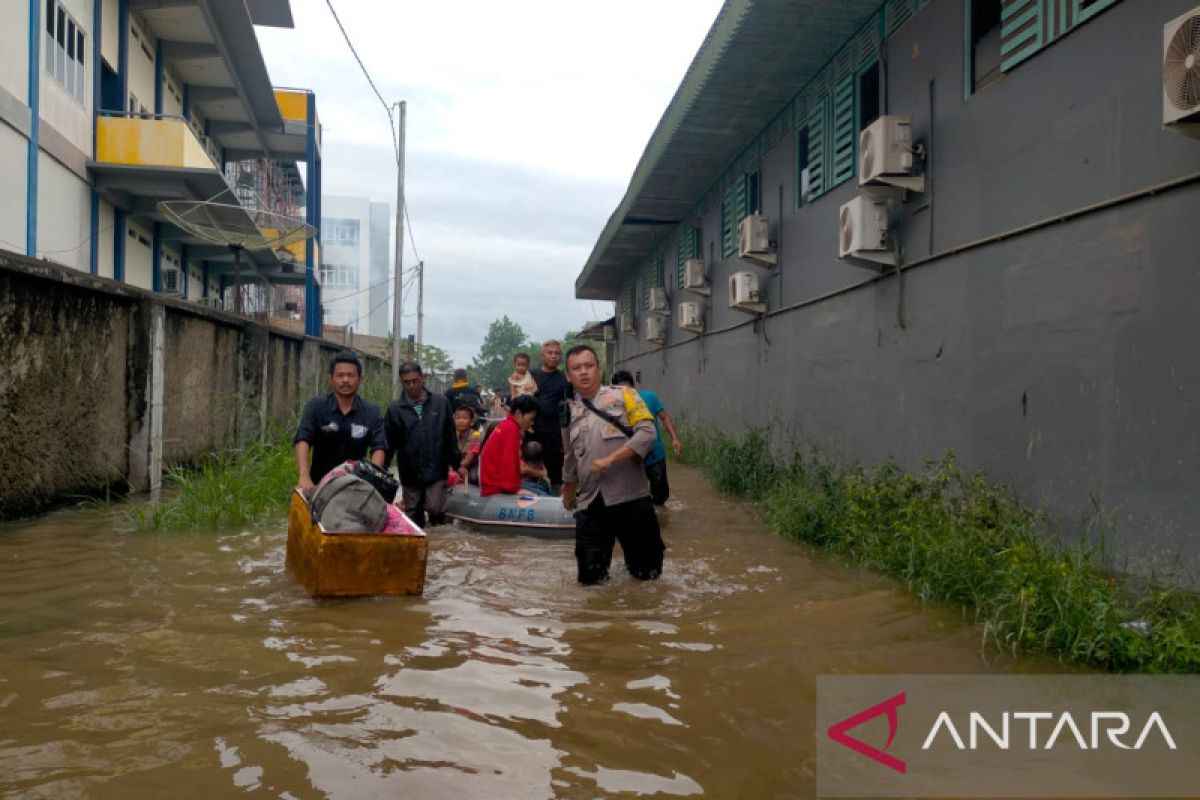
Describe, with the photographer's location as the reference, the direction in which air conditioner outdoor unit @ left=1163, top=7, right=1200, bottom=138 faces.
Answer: facing the viewer and to the left of the viewer

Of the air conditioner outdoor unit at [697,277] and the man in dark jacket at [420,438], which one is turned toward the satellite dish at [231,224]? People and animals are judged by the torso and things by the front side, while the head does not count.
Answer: the air conditioner outdoor unit

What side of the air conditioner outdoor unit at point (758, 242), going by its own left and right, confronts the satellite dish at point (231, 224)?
front

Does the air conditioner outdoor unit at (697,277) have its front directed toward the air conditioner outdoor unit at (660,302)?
no

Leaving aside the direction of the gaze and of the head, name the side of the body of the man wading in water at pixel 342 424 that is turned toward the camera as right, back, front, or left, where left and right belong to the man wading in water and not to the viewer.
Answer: front

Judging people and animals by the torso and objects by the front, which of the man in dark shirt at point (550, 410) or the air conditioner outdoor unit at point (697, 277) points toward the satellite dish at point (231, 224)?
the air conditioner outdoor unit

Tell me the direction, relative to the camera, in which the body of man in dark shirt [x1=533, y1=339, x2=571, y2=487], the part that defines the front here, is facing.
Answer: toward the camera

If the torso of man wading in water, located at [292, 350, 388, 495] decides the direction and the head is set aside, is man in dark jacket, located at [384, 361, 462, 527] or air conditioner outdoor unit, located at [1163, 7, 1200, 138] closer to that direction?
the air conditioner outdoor unit

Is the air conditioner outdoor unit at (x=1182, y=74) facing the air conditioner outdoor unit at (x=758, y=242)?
no

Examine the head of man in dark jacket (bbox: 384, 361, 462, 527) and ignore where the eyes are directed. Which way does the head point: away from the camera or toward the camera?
toward the camera

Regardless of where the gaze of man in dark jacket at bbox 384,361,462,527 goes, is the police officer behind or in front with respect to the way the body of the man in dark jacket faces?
in front

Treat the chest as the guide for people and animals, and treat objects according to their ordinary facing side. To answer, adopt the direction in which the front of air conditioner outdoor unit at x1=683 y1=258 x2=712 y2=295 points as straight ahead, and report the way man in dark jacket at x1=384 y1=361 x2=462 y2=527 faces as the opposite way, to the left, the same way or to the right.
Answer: to the left

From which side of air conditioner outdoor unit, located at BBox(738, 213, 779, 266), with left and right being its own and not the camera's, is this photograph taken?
left

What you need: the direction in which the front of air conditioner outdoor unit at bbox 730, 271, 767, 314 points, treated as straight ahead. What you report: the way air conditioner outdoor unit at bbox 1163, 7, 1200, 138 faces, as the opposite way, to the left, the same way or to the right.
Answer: the same way

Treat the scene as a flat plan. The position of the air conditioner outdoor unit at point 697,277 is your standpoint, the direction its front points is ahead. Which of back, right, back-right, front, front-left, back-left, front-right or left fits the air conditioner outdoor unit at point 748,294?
left

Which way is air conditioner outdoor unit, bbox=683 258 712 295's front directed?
to the viewer's left

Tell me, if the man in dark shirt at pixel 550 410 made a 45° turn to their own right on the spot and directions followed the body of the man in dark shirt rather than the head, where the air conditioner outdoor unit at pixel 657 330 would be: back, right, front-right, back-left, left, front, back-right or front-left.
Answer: back-right

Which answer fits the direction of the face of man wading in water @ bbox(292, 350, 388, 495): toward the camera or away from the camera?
toward the camera

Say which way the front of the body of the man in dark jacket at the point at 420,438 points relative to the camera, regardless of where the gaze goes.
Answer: toward the camera

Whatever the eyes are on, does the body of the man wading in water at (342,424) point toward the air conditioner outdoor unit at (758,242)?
no

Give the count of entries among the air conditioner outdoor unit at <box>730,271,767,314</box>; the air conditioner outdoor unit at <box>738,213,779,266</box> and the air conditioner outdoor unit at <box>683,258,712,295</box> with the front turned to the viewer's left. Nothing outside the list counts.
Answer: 3
